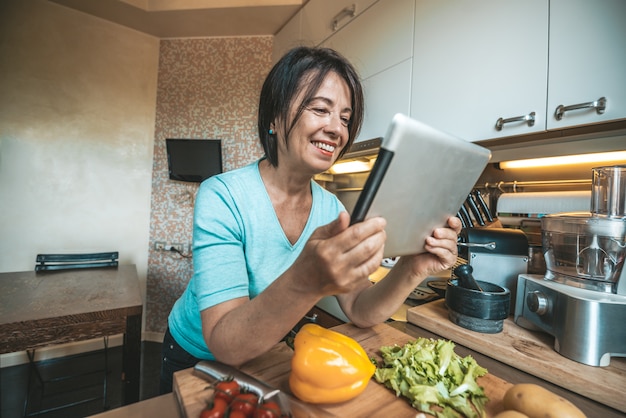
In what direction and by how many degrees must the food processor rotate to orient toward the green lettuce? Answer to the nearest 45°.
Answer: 0° — it already faces it

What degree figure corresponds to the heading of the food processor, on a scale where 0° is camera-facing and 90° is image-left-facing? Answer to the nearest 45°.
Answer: approximately 45°

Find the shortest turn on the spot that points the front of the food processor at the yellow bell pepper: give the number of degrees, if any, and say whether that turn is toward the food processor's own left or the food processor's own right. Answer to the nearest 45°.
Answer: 0° — it already faces it

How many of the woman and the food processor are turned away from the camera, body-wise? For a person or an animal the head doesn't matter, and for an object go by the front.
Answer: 0

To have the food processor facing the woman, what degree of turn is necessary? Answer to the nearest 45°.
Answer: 0° — it already faces them

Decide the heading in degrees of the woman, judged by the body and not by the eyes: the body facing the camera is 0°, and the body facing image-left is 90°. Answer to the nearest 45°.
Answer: approximately 315°

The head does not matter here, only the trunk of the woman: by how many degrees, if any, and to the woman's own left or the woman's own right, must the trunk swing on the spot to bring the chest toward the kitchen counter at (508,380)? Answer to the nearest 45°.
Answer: approximately 45° to the woman's own left

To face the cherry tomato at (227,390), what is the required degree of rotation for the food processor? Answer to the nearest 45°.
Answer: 0° — it already faces it

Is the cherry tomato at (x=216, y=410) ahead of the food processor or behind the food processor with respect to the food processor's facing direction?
ahead

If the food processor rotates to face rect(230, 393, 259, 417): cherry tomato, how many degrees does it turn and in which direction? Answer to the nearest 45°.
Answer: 0° — it already faces it

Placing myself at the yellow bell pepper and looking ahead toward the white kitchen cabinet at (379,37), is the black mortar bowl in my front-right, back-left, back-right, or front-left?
front-right
